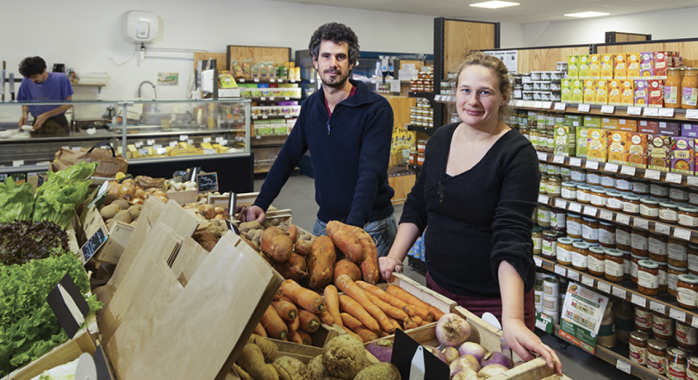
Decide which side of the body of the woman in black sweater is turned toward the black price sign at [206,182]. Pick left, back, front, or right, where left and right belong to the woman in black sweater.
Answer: right

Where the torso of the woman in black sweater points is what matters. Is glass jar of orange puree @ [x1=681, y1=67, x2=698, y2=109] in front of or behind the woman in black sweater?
behind

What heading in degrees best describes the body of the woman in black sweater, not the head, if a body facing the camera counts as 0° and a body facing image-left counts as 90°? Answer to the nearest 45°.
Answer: approximately 45°

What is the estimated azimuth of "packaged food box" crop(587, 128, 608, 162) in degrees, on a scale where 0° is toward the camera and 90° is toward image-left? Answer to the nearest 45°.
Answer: approximately 45°
